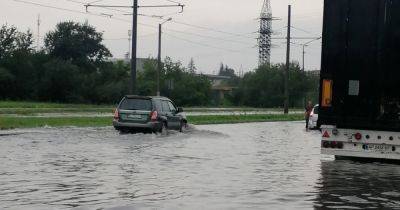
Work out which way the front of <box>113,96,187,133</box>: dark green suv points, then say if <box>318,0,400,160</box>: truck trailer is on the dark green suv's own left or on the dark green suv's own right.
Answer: on the dark green suv's own right

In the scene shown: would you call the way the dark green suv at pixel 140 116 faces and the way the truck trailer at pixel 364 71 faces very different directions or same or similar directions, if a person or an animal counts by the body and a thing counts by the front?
same or similar directions

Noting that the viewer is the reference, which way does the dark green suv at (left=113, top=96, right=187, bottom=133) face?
facing away from the viewer and to the right of the viewer

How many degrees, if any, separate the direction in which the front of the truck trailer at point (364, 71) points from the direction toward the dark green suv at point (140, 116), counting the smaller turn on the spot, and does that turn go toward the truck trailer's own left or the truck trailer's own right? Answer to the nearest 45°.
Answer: approximately 45° to the truck trailer's own left

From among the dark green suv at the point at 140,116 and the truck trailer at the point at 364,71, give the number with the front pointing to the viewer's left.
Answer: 0

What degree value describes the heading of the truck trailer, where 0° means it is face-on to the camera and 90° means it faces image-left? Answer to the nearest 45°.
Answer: approximately 180°
